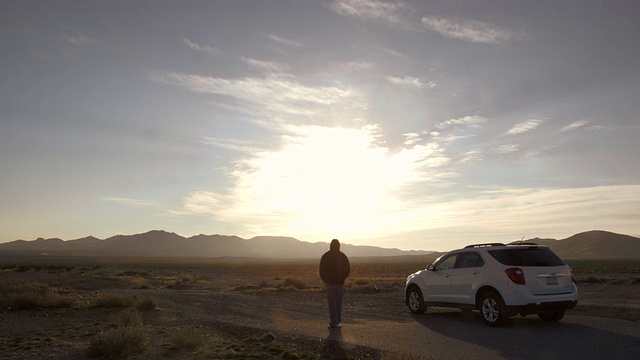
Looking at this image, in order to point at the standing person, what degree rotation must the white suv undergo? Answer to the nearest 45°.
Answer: approximately 45° to its left

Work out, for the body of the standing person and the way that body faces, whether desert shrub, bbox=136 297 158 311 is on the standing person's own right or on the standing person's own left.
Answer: on the standing person's own left

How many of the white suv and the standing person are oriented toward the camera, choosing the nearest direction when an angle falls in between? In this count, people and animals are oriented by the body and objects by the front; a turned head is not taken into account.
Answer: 0

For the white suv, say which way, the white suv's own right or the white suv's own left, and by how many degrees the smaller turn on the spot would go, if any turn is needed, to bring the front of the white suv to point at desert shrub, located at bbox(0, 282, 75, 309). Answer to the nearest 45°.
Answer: approximately 45° to the white suv's own left

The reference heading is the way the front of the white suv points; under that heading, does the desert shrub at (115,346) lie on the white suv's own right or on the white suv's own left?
on the white suv's own left

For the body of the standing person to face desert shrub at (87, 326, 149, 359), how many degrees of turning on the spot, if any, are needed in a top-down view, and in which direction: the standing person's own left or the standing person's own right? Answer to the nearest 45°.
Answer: approximately 135° to the standing person's own left

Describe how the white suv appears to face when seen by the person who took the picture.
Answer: facing away from the viewer and to the left of the viewer

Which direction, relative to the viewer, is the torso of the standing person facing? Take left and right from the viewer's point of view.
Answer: facing away from the viewer

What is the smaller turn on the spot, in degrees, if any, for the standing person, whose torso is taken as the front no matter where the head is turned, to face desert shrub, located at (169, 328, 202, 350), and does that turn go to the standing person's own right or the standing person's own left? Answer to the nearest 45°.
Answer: approximately 135° to the standing person's own left

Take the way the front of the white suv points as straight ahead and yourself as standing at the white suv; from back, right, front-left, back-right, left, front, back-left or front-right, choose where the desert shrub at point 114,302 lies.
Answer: front-left

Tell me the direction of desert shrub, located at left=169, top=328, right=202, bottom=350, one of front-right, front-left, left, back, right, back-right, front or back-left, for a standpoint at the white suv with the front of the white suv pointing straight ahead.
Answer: left
